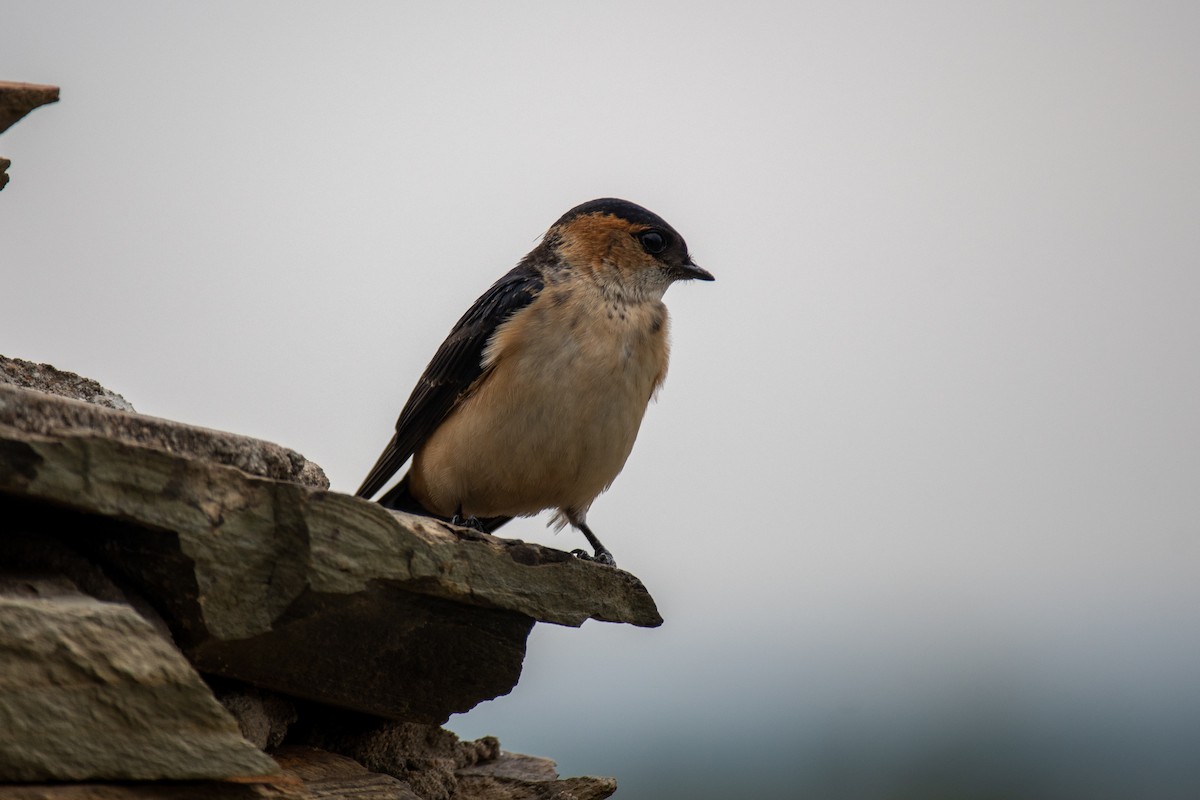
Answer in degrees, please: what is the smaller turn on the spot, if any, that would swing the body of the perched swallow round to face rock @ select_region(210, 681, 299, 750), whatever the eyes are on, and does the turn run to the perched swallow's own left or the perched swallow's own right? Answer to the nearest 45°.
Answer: approximately 135° to the perched swallow's own right

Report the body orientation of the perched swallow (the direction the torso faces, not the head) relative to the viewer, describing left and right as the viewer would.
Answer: facing the viewer and to the right of the viewer

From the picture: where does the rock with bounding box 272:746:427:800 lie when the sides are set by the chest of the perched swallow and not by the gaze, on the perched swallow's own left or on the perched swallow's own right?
on the perched swallow's own right

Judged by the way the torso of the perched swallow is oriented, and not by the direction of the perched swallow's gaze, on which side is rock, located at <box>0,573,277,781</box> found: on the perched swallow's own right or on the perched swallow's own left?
on the perched swallow's own right

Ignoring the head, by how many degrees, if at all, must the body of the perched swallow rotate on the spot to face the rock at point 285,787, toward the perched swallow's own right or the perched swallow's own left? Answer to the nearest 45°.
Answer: approximately 135° to the perched swallow's own right

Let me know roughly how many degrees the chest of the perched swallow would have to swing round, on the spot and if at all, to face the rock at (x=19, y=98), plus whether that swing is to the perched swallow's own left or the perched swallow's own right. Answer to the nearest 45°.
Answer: approximately 90° to the perched swallow's own right

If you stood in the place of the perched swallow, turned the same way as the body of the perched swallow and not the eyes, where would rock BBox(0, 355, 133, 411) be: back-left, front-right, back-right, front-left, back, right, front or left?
right

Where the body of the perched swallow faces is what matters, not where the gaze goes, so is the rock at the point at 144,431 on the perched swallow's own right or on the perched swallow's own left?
on the perched swallow's own right
